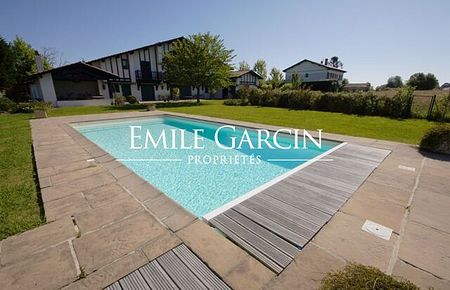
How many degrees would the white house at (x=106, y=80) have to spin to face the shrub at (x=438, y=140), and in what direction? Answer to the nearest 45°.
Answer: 0° — it already faces it

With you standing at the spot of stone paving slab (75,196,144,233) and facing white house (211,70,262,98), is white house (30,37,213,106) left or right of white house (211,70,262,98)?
left

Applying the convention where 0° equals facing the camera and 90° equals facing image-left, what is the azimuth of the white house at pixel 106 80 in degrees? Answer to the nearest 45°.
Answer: approximately 0°

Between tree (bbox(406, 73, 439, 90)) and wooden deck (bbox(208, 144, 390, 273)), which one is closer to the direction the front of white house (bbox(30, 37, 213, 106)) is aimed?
the wooden deck

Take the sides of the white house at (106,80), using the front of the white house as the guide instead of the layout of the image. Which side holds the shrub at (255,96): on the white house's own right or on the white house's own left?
on the white house's own left

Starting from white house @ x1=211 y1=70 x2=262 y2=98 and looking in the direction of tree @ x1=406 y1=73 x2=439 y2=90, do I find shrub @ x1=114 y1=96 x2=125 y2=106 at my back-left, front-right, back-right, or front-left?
back-right

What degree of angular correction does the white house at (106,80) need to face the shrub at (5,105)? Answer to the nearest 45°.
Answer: approximately 45° to its right

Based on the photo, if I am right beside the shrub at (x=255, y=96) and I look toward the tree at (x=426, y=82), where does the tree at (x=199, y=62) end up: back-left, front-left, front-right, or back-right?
back-left

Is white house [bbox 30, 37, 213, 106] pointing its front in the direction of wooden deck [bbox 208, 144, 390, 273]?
yes

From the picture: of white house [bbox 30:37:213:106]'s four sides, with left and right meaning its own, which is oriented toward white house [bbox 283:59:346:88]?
left

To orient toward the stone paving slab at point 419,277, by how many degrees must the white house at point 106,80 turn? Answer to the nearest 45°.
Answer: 0° — it already faces it
